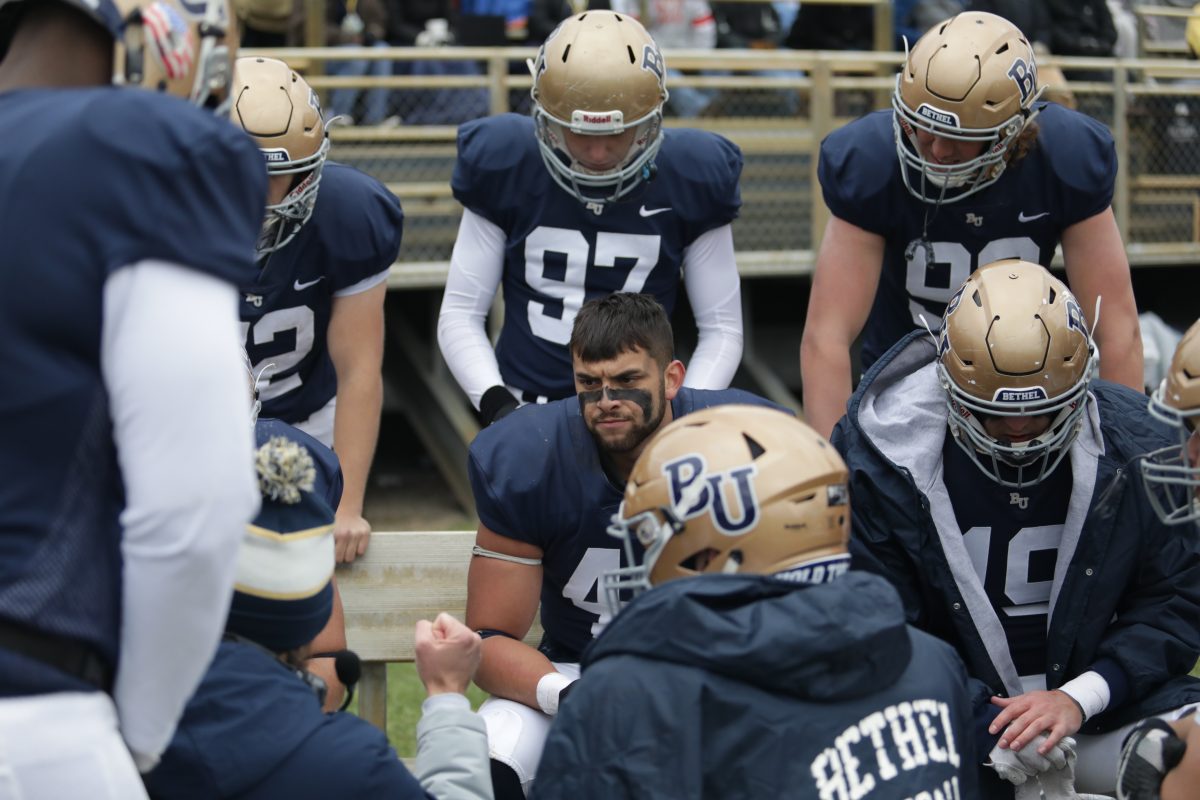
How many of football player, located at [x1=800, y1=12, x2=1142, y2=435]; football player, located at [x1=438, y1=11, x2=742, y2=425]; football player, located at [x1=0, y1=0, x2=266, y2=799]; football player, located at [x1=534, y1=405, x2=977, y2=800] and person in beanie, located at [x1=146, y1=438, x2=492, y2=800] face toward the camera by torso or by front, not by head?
2

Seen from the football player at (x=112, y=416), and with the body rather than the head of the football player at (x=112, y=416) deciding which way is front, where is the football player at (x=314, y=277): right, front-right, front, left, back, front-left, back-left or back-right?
front-left

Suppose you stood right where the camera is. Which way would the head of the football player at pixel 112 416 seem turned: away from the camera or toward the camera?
away from the camera

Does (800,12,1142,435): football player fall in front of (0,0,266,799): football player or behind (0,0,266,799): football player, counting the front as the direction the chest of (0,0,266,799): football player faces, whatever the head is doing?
in front

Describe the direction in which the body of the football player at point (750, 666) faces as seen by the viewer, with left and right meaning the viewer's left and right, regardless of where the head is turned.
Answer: facing away from the viewer and to the left of the viewer

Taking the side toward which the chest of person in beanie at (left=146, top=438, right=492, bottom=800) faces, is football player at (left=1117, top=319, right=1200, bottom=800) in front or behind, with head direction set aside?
in front

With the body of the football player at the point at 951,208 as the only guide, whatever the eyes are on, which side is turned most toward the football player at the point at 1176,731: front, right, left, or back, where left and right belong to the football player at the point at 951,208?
front

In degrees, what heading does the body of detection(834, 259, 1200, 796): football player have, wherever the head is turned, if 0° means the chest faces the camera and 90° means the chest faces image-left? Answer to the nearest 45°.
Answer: approximately 0°

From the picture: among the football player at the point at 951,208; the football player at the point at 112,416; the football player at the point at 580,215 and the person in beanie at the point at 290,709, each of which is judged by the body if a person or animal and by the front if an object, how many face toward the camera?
2

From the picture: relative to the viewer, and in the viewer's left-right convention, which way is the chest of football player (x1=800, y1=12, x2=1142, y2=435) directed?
facing the viewer

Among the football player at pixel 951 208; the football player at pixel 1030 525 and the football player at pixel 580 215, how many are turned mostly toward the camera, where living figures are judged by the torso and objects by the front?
3

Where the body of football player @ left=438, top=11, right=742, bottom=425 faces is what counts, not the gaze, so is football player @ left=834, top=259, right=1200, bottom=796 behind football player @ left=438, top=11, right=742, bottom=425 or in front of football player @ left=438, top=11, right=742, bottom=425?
in front

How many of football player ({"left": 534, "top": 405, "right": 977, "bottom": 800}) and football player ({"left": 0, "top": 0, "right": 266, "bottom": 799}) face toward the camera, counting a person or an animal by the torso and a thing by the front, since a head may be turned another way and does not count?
0

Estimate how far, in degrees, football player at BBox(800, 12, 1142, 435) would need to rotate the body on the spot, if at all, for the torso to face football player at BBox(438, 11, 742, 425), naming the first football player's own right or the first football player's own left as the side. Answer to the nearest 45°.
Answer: approximately 90° to the first football player's own right

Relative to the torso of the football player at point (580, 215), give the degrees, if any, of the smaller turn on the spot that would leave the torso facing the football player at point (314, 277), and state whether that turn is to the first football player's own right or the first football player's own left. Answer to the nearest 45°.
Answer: approximately 90° to the first football player's own right
